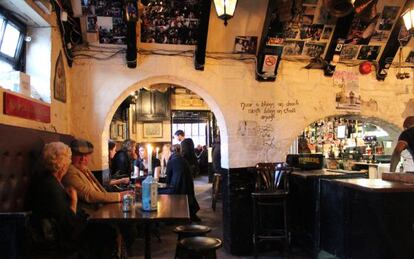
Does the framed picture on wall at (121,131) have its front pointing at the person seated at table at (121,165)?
yes

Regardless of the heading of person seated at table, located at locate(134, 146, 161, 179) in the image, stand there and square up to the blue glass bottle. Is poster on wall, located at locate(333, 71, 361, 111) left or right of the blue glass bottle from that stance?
left

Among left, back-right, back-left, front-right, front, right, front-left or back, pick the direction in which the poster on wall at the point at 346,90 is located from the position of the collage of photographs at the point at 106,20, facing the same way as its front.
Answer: left

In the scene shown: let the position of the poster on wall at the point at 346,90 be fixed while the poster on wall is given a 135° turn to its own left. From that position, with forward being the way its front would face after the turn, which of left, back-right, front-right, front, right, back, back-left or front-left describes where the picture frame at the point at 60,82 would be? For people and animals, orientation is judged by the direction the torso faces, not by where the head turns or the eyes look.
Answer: back

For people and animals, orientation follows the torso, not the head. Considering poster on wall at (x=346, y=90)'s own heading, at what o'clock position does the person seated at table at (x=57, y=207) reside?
The person seated at table is roughly at 1 o'clock from the poster on wall.

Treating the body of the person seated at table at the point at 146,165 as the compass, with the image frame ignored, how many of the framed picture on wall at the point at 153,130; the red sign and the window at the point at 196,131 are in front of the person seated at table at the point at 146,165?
1

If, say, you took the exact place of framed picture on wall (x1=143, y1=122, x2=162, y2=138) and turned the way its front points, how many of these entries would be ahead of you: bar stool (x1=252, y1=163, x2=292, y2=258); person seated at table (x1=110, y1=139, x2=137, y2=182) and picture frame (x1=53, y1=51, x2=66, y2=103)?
3

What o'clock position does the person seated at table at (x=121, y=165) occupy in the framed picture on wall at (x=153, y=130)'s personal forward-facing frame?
The person seated at table is roughly at 12 o'clock from the framed picture on wall.

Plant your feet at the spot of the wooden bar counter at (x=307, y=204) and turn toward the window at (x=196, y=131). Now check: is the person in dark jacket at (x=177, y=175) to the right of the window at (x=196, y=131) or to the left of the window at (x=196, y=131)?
left

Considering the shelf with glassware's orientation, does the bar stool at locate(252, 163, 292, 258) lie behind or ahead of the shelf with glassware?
ahead

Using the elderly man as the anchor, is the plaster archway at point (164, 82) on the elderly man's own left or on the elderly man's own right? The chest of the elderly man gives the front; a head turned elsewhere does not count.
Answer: on the elderly man's own left

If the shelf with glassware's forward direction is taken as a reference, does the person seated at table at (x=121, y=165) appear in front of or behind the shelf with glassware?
in front

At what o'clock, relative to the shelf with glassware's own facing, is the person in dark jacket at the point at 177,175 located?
The person in dark jacket is roughly at 1 o'clock from the shelf with glassware.

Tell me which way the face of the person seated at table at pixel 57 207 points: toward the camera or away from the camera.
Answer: away from the camera
